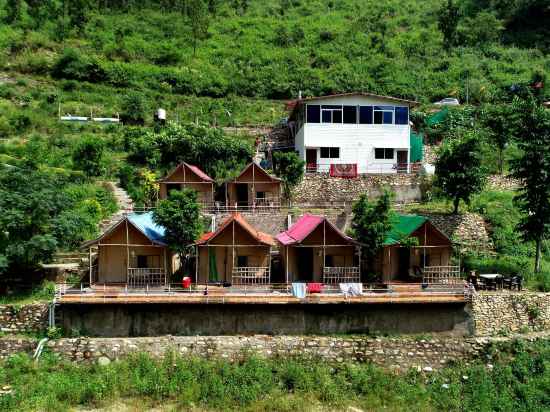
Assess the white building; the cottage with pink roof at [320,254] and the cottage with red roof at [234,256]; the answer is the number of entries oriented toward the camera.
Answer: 3

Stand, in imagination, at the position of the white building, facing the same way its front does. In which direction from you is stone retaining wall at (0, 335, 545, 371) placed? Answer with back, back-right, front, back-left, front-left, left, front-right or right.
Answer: front

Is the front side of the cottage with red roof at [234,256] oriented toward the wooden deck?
yes

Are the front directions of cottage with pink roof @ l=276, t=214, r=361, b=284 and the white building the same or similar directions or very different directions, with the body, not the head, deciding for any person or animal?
same or similar directions

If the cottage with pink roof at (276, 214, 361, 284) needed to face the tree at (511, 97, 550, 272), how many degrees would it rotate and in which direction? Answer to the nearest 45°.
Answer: approximately 90° to its left

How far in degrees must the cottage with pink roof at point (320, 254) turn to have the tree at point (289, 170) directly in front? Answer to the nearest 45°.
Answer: approximately 180°

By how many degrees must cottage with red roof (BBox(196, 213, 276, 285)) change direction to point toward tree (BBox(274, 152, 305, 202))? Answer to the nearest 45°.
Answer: approximately 180°

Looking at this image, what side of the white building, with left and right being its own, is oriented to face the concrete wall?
front

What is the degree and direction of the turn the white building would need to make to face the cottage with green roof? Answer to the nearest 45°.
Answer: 0° — it already faces it

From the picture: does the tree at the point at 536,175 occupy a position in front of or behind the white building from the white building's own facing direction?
in front

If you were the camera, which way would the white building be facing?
facing the viewer

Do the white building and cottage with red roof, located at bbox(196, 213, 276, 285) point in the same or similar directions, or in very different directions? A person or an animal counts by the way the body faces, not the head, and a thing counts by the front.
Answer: same or similar directions
